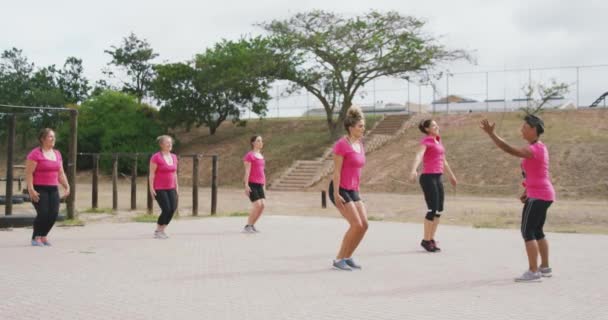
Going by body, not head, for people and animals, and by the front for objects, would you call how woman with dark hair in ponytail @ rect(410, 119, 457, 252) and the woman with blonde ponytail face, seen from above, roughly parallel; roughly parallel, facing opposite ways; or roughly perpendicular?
roughly parallel

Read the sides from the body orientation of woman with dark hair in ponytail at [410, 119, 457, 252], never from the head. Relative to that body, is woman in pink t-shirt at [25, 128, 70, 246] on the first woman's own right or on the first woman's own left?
on the first woman's own right

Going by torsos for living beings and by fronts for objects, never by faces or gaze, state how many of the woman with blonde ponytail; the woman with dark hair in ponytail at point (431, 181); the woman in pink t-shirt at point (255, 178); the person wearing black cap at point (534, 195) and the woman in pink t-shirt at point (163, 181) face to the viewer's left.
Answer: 1

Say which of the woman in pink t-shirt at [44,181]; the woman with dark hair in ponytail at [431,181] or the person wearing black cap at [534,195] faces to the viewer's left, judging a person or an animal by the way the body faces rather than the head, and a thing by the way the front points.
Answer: the person wearing black cap

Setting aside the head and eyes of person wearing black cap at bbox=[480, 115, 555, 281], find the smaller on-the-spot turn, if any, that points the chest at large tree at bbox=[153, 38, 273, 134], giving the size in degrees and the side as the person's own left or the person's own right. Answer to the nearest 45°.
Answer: approximately 45° to the person's own right

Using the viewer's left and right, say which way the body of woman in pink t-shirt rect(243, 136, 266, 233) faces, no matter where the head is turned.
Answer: facing the viewer and to the right of the viewer

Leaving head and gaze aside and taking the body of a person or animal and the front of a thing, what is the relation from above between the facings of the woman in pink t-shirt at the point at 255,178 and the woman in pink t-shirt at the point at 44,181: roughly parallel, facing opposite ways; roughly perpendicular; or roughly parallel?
roughly parallel

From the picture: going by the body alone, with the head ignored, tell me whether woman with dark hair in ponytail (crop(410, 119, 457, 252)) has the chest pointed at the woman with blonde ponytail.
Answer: no

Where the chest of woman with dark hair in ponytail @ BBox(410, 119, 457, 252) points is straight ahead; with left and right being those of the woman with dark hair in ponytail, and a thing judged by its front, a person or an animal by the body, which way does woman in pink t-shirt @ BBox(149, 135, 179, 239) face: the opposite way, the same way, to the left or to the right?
the same way

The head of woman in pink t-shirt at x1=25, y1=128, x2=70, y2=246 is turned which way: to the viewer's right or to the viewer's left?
to the viewer's right

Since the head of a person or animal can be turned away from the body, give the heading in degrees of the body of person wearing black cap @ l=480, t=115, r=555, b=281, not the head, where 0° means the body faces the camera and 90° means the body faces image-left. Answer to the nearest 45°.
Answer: approximately 90°

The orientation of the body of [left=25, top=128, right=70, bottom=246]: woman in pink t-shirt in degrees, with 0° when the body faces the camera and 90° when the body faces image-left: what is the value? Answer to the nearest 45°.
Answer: approximately 315°

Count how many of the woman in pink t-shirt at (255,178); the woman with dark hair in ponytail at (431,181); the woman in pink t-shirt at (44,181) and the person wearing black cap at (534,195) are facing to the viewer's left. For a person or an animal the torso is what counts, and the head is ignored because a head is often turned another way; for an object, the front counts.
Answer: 1

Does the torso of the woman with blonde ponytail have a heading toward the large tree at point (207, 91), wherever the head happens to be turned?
no
